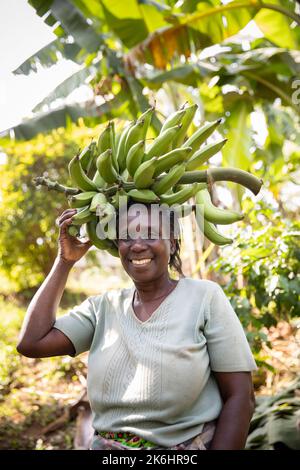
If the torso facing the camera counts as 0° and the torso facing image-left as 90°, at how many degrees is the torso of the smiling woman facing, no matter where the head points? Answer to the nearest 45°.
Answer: approximately 45°
